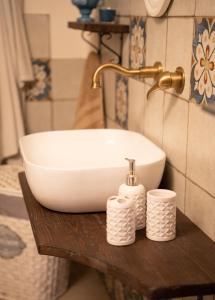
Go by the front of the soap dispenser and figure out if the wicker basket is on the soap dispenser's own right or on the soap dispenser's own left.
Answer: on the soap dispenser's own right

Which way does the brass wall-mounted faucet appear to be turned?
to the viewer's left

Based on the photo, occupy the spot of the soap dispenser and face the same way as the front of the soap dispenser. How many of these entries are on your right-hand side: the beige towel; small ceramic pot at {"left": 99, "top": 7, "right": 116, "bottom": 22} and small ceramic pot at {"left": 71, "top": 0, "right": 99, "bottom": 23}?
3

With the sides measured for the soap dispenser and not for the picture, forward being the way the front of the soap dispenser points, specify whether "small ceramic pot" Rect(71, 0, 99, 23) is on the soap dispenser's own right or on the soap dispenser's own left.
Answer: on the soap dispenser's own right
